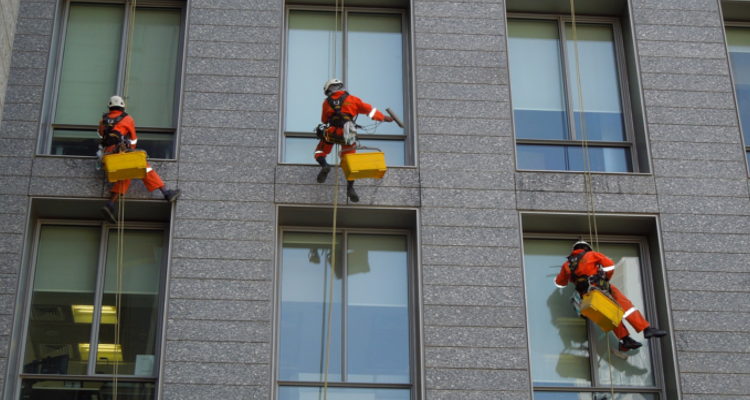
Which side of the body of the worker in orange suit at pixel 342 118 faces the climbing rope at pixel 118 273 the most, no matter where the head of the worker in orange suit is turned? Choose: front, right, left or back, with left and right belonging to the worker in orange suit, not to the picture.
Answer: left

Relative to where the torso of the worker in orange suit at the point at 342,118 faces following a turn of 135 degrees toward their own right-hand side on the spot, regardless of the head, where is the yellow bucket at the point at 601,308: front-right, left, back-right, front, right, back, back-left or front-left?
front-left

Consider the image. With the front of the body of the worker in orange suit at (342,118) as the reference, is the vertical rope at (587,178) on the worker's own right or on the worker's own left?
on the worker's own right

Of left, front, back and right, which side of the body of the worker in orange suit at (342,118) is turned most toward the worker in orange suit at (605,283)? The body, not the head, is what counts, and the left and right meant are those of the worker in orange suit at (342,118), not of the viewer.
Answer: right

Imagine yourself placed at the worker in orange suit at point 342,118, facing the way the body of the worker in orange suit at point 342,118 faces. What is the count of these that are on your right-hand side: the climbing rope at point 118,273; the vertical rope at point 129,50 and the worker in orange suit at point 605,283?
1

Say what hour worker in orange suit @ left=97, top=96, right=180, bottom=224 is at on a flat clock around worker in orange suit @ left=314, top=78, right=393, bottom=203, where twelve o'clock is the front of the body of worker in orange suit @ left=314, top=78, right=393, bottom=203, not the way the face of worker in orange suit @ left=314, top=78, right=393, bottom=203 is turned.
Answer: worker in orange suit @ left=97, top=96, right=180, bottom=224 is roughly at 9 o'clock from worker in orange suit @ left=314, top=78, right=393, bottom=203.

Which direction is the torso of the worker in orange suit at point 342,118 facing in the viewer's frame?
away from the camera
